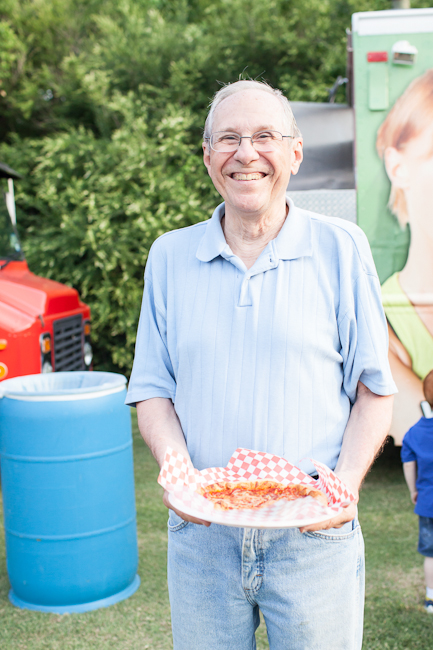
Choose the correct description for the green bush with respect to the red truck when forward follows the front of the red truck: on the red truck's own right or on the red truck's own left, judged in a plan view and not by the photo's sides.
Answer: on the red truck's own left

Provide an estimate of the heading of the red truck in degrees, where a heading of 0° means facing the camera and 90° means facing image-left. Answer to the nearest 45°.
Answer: approximately 315°
